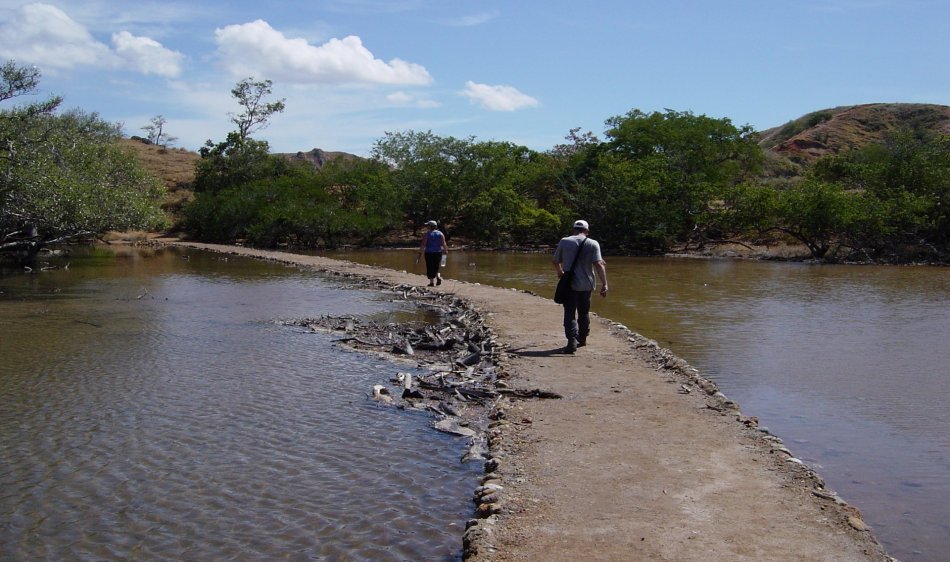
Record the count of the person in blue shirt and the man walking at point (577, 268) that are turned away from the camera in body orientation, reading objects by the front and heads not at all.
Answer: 2

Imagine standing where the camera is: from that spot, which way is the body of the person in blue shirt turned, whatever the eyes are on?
away from the camera

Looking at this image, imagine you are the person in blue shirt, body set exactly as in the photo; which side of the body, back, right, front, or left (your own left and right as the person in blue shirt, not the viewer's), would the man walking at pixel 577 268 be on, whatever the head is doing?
back

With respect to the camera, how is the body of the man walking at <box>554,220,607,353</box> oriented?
away from the camera
